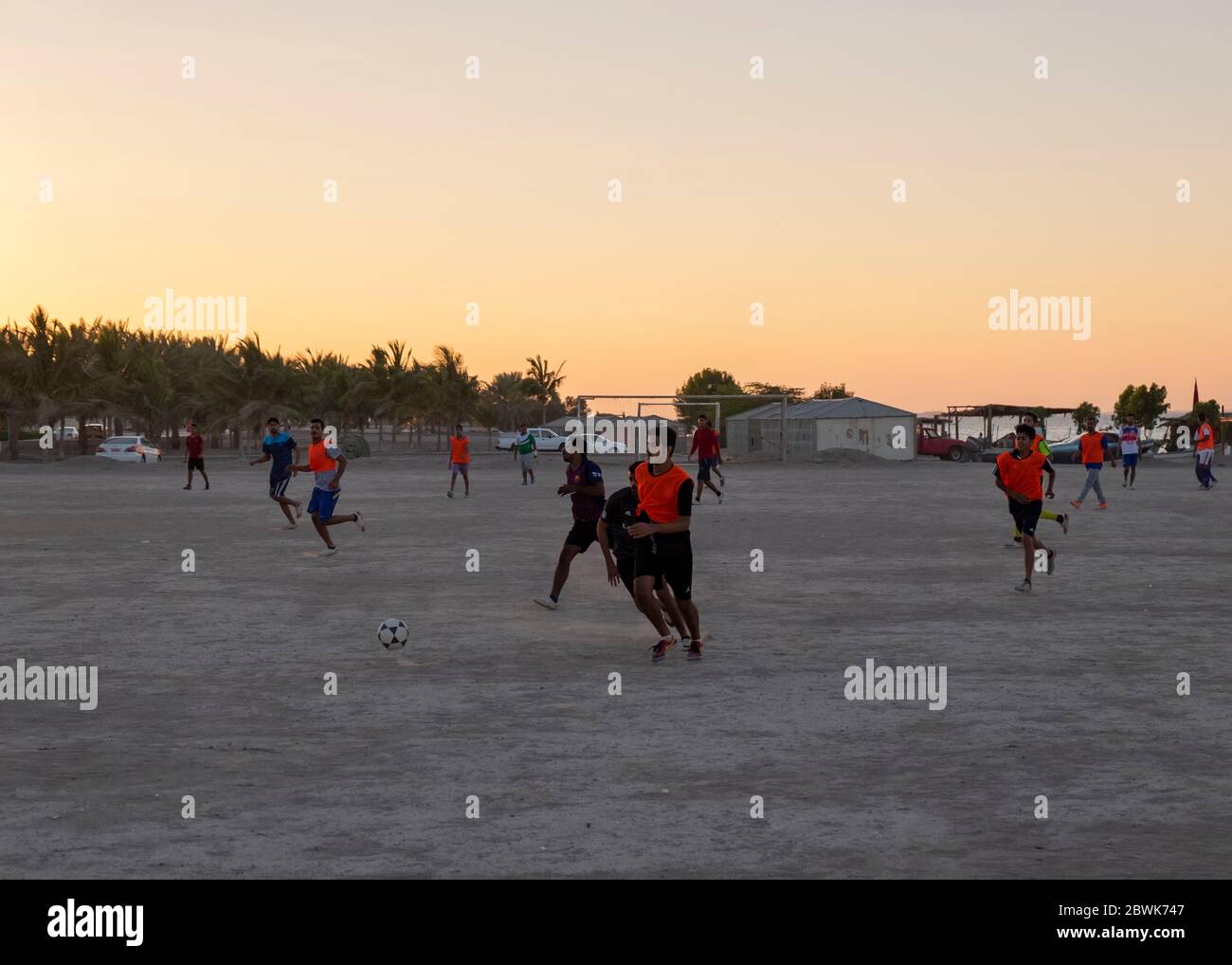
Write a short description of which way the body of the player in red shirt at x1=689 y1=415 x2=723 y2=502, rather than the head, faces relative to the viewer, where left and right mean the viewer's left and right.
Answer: facing the viewer and to the left of the viewer

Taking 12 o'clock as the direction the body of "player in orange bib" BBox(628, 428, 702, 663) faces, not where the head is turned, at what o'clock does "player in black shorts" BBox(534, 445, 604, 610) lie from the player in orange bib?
The player in black shorts is roughly at 4 o'clock from the player in orange bib.

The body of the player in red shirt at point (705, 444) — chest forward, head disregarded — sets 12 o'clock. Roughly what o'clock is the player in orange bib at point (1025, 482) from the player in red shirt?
The player in orange bib is roughly at 10 o'clock from the player in red shirt.

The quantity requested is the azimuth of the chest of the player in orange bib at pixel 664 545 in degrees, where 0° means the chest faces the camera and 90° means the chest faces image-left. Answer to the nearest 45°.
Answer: approximately 45°

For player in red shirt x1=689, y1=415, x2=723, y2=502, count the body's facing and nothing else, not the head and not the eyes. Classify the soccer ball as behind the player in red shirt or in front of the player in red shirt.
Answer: in front
